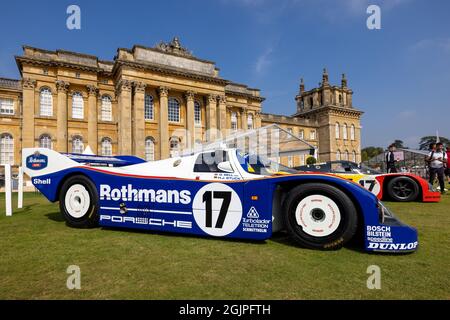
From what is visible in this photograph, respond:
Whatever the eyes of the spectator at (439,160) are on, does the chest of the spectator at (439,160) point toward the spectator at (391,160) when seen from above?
no

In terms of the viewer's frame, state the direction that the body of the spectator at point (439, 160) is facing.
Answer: toward the camera

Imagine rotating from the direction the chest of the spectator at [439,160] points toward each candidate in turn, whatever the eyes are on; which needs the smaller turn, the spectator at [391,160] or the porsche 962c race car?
the porsche 962c race car

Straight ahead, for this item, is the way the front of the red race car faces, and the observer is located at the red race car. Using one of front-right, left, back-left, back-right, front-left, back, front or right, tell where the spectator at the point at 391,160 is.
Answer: left

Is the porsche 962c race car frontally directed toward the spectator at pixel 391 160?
no

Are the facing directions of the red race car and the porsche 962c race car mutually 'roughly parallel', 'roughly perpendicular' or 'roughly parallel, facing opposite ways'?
roughly parallel

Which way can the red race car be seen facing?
to the viewer's right

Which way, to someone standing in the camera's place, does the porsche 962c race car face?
facing the viewer and to the right of the viewer

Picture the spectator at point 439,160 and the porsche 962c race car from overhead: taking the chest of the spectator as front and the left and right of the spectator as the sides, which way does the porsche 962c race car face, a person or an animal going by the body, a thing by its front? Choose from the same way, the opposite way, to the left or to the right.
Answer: to the left

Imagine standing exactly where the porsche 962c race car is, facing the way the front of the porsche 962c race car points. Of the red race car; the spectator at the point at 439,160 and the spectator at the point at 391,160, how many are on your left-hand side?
3

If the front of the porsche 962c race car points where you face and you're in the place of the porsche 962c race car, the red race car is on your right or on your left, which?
on your left

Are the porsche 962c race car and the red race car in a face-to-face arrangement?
no

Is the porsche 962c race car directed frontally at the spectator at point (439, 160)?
no

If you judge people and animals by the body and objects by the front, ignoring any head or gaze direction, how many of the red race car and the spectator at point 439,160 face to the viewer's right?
1
